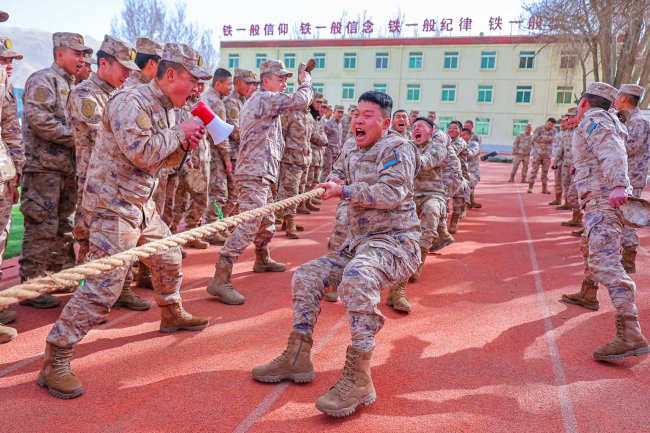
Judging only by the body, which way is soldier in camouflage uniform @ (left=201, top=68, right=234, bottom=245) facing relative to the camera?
to the viewer's right

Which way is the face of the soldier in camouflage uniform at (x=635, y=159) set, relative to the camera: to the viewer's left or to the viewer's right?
to the viewer's left

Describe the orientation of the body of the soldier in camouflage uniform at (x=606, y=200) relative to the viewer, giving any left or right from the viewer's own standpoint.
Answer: facing to the left of the viewer

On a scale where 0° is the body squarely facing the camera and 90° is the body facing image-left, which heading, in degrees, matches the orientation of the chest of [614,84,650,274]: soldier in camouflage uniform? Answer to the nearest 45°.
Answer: approximately 90°

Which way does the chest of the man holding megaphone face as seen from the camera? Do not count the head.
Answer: to the viewer's right

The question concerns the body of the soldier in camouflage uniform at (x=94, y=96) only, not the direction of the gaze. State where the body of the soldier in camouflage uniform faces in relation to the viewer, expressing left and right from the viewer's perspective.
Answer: facing to the right of the viewer

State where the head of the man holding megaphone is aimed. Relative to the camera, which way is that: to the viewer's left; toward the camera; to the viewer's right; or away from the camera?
to the viewer's right

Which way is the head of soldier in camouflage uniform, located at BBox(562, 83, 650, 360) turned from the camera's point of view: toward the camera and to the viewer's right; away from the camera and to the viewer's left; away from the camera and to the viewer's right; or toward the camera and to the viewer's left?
away from the camera and to the viewer's left
